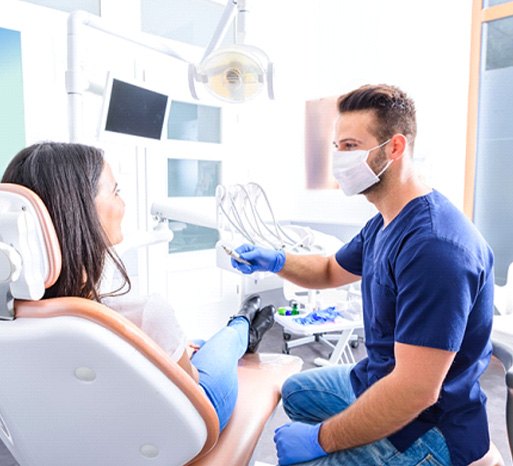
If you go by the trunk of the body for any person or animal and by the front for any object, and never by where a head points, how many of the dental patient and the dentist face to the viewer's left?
1

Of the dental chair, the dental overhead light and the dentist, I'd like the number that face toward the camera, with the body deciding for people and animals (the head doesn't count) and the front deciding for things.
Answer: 1

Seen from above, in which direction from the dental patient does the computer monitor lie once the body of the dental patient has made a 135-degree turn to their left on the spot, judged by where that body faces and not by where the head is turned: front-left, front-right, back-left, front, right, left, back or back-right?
right

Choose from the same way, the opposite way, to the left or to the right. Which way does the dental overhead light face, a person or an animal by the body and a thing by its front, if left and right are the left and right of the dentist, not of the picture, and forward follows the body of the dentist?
to the left

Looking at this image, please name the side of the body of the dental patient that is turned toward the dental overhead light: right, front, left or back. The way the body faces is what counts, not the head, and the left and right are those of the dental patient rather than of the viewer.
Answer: front

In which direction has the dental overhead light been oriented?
toward the camera

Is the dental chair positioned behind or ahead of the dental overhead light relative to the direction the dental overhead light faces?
ahead

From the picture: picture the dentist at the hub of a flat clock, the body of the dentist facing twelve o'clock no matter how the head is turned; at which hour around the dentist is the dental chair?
The dental chair is roughly at 11 o'clock from the dentist.

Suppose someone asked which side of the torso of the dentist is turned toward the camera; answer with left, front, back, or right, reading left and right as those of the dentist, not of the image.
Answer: left

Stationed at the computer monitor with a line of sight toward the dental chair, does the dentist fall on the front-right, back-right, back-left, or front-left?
front-left

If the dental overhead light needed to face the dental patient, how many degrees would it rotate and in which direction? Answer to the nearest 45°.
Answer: approximately 45° to its right

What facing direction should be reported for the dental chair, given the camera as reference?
facing away from the viewer and to the right of the viewer

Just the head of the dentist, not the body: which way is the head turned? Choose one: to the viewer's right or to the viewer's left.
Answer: to the viewer's left

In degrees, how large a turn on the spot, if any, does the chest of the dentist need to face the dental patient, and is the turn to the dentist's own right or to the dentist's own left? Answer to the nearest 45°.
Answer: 0° — they already face them

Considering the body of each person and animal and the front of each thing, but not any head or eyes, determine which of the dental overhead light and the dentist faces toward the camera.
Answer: the dental overhead light
